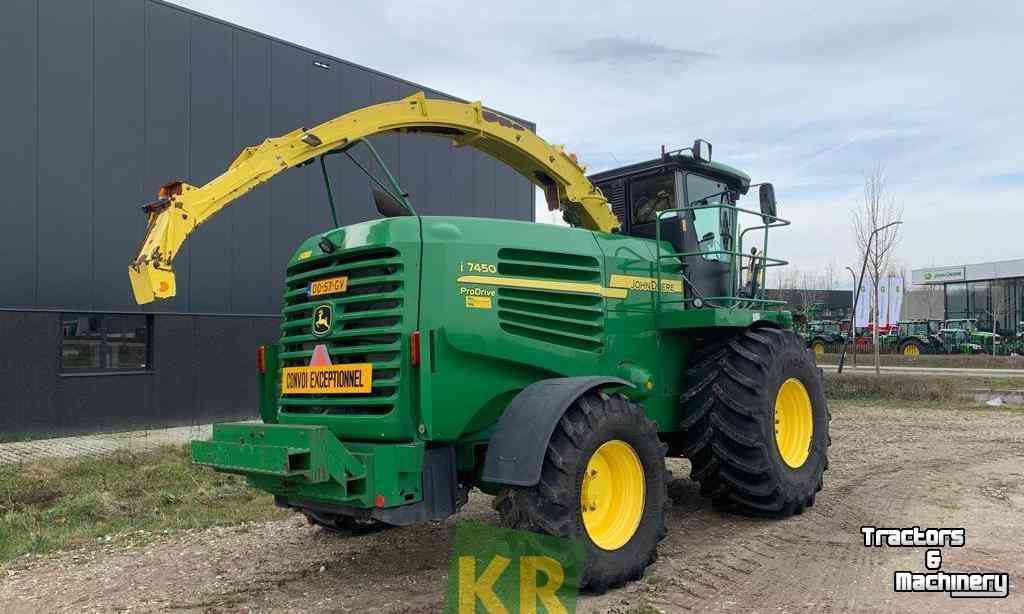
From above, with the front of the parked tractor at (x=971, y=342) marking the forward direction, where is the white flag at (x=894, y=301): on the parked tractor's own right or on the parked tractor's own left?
on the parked tractor's own right

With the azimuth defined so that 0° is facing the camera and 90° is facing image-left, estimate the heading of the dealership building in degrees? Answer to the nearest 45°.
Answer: approximately 45°

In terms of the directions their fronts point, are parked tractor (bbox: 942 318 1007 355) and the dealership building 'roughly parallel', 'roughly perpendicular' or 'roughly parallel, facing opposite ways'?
roughly perpendicular

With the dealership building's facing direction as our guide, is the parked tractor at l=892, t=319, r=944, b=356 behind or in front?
in front

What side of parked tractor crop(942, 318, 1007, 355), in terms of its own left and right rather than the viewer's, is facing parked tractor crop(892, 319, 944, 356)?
back
